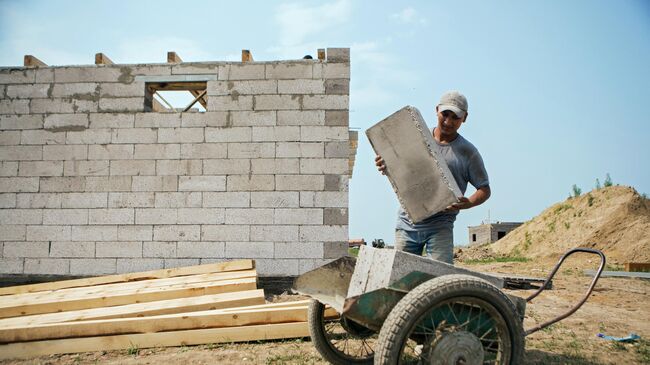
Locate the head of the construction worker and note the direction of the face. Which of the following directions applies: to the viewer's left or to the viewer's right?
to the viewer's left

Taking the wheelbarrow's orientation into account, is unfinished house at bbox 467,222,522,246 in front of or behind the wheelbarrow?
behind

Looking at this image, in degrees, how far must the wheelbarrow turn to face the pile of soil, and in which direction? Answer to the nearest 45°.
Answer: approximately 135° to its right

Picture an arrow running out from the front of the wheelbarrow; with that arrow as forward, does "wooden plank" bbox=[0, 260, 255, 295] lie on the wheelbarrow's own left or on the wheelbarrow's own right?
on the wheelbarrow's own right

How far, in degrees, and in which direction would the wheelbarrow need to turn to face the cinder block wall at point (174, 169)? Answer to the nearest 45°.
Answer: approximately 90° to its right

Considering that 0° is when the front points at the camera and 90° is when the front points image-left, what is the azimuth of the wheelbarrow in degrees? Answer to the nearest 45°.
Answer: approximately 45°

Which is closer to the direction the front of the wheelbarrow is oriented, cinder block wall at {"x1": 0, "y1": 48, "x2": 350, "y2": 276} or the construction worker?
the cinder block wall
